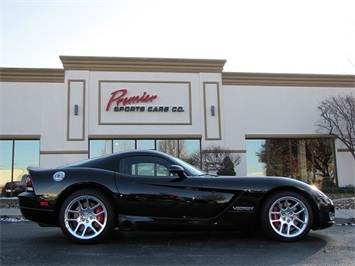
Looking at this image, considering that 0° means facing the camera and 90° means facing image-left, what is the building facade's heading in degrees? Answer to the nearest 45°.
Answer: approximately 0°

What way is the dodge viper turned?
to the viewer's right

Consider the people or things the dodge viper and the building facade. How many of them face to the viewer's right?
1

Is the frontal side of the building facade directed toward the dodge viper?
yes

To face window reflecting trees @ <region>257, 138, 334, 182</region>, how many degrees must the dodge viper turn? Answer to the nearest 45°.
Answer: approximately 45° to its left

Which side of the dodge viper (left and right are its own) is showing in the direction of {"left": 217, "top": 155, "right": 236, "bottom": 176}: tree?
left

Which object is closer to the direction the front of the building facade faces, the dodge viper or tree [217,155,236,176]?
the dodge viper

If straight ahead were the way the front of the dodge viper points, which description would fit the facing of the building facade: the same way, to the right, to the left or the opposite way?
to the right
